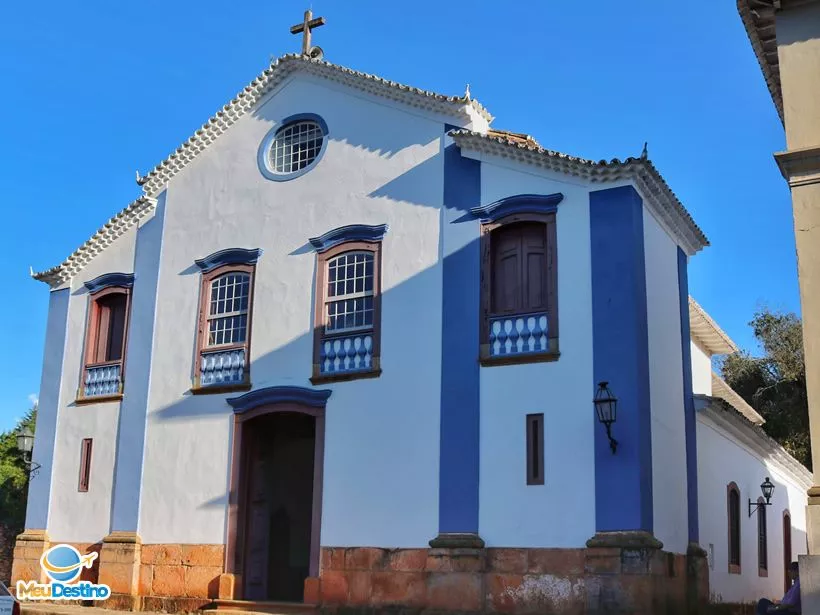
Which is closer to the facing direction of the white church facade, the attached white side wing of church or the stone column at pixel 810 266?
the stone column

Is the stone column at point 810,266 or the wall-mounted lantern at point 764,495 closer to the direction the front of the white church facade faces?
the stone column

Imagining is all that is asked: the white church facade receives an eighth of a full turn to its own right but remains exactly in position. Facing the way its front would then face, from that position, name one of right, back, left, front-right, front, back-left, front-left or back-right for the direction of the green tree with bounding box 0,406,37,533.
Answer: front-right

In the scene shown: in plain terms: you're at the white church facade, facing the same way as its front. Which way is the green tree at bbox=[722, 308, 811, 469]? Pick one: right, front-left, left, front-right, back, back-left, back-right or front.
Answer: back

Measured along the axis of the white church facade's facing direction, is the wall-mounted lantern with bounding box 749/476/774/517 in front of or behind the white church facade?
behind

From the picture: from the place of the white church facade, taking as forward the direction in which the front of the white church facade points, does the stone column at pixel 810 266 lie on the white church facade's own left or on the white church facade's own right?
on the white church facade's own left

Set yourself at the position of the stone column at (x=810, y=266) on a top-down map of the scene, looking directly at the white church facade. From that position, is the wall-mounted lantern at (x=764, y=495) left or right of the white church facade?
right

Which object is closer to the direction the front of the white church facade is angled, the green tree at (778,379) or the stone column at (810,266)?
the stone column

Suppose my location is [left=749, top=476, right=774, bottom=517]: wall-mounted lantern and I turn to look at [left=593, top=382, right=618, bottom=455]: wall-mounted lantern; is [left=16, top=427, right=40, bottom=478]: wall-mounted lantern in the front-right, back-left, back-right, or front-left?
front-right

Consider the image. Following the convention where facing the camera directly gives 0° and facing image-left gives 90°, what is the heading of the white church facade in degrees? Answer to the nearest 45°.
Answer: approximately 45°

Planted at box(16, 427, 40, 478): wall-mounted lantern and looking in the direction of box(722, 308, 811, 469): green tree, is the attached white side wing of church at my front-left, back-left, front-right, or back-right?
front-right

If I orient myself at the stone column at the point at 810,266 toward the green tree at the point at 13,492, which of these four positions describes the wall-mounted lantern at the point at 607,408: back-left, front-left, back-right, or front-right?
front-right
